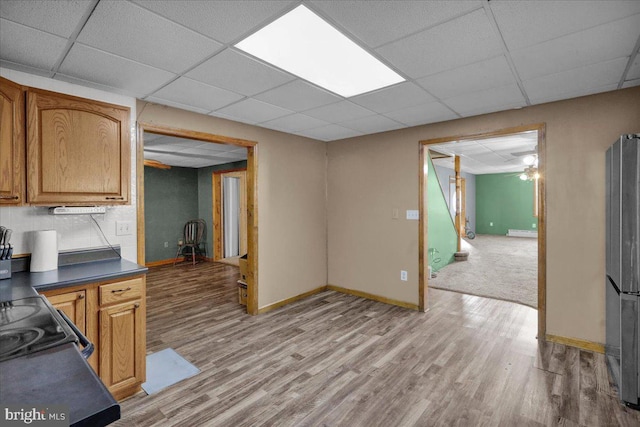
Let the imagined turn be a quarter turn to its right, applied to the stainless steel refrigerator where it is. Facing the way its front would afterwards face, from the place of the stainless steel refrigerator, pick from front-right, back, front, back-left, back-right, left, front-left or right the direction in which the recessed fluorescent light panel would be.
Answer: back-left

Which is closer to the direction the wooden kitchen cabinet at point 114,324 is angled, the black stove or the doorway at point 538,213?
the doorway

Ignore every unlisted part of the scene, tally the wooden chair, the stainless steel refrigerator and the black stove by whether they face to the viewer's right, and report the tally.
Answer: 1

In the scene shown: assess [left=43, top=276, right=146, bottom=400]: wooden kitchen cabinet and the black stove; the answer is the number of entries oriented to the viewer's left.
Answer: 0

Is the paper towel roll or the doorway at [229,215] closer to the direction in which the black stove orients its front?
the doorway

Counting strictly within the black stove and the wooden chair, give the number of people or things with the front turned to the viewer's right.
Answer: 1

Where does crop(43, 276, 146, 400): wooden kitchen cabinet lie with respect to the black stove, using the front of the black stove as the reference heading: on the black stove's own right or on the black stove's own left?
on the black stove's own left

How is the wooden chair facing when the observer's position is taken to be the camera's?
facing the viewer and to the left of the viewer

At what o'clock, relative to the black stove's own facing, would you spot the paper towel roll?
The paper towel roll is roughly at 9 o'clock from the black stove.

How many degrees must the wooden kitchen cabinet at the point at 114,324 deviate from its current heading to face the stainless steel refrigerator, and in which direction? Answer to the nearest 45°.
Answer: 0° — it already faces it

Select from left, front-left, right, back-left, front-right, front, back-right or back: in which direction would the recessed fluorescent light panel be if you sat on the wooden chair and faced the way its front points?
front-left

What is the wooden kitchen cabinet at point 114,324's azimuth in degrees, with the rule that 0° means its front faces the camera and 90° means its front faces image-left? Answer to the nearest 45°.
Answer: approximately 315°

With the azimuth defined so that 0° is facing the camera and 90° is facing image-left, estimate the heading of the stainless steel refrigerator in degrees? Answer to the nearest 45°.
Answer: approximately 90°

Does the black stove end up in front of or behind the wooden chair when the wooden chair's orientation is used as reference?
in front

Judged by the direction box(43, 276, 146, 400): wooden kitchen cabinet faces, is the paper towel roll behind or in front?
behind

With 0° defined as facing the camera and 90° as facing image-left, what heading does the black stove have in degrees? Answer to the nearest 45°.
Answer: approximately 270°

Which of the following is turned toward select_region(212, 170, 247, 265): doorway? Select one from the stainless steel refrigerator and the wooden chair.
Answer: the stainless steel refrigerator
